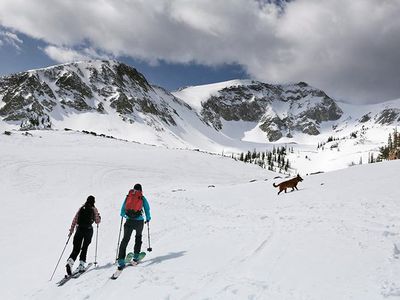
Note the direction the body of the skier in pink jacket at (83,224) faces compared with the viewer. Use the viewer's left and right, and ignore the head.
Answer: facing away from the viewer and to the right of the viewer
